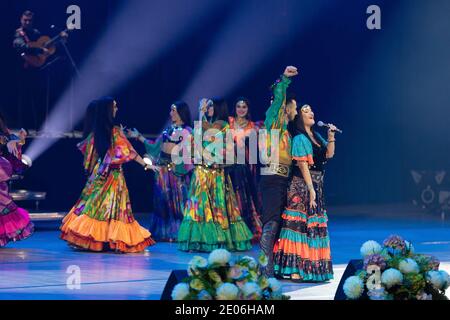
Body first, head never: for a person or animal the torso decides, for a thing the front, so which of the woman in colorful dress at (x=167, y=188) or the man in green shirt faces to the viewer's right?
the man in green shirt

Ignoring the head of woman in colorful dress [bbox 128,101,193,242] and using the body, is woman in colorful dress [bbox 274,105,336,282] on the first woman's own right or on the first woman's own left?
on the first woman's own left

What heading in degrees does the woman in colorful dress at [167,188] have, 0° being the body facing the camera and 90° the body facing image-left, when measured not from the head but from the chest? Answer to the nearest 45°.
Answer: approximately 45°

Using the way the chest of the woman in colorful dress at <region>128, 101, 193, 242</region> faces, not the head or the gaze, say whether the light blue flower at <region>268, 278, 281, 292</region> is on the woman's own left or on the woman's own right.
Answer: on the woman's own left

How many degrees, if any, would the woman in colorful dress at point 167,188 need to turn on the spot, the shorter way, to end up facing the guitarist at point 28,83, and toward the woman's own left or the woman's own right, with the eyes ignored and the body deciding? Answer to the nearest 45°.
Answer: approximately 90° to the woman's own right
